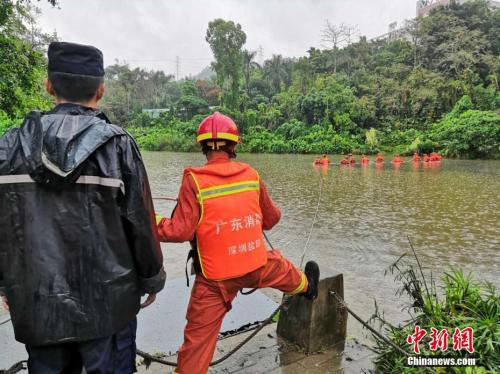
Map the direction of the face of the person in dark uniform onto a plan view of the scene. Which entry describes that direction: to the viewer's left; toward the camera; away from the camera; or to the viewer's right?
away from the camera

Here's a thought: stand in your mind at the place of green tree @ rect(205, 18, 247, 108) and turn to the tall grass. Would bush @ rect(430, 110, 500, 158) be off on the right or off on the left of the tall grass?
left

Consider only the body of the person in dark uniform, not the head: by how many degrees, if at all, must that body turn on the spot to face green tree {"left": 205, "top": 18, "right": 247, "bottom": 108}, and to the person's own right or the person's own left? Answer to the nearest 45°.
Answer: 0° — they already face it

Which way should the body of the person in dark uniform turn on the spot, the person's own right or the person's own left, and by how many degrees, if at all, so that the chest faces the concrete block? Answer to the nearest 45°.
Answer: approximately 45° to the person's own right

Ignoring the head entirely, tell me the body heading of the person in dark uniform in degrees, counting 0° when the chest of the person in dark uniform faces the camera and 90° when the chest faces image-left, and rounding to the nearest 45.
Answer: approximately 180°

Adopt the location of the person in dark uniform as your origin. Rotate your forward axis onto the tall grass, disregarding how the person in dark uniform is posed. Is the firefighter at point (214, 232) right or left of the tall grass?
left

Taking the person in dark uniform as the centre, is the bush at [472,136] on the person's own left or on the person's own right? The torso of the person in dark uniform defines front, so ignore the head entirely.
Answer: on the person's own right

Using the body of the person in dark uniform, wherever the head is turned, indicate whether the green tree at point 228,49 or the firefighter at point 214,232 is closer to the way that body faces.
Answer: the green tree

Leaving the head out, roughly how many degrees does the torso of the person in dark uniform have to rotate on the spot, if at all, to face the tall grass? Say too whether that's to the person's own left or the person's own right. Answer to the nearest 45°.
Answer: approximately 90° to the person's own right

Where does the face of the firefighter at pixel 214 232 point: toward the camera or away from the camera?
away from the camera

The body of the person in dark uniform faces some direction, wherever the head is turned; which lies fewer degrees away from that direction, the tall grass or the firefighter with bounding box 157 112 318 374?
the firefighter
